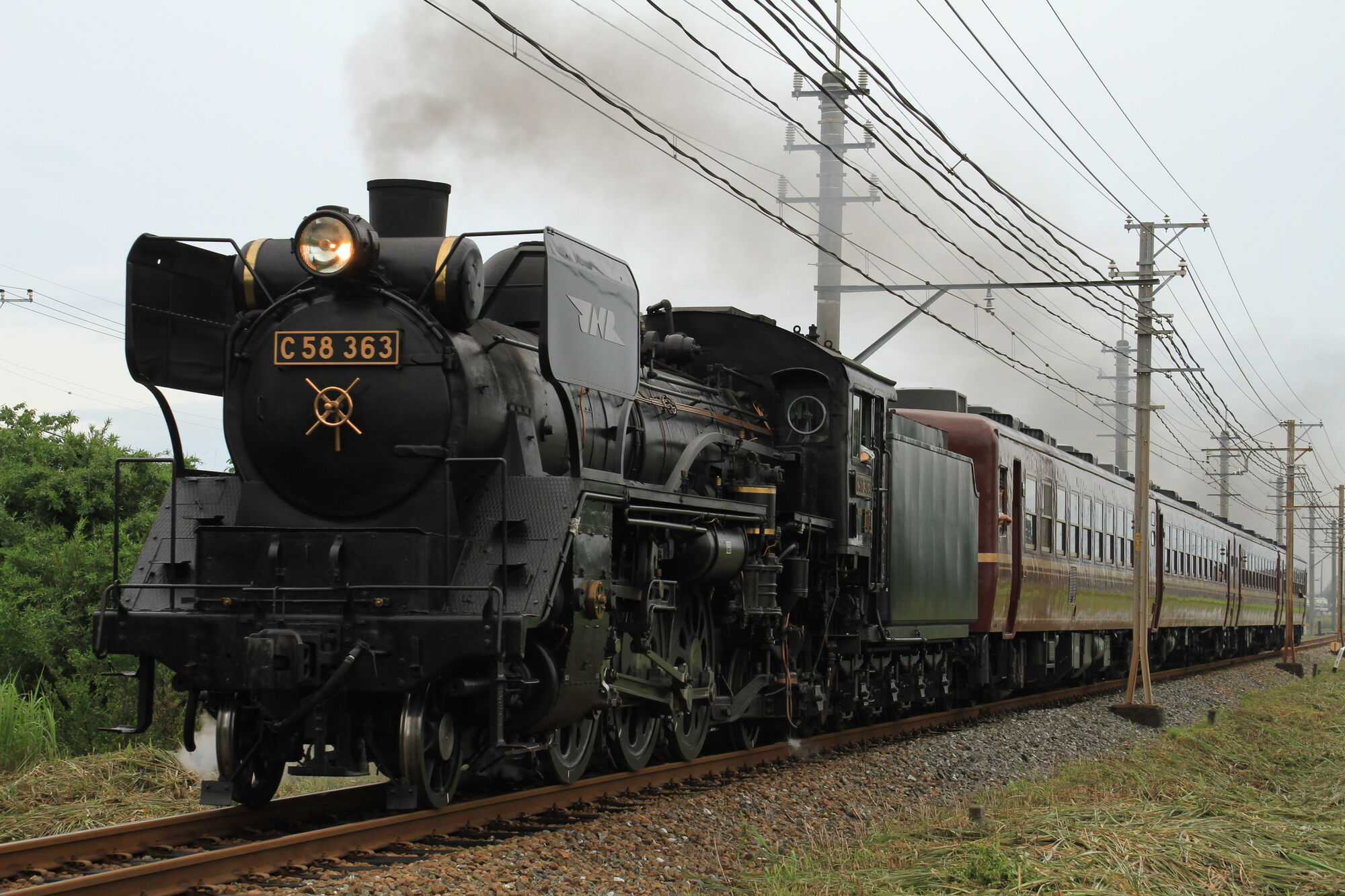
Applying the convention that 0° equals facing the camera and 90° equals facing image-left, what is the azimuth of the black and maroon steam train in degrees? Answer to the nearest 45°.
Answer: approximately 45°

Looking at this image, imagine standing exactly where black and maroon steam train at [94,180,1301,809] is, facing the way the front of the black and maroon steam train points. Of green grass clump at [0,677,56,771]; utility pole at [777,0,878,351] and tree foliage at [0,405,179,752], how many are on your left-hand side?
0

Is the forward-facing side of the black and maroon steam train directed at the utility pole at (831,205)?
no

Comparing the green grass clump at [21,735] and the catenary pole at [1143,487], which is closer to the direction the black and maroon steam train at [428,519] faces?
the green grass clump

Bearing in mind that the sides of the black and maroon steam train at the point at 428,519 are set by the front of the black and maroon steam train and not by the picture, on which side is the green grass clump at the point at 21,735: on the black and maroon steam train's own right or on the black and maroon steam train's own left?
on the black and maroon steam train's own right

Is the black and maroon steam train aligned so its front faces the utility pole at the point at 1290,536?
no

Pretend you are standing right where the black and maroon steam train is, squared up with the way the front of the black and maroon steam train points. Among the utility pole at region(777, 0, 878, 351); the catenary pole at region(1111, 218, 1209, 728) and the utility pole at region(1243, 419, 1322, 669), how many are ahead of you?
0

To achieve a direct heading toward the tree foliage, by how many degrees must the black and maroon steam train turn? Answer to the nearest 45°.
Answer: approximately 90° to its right
